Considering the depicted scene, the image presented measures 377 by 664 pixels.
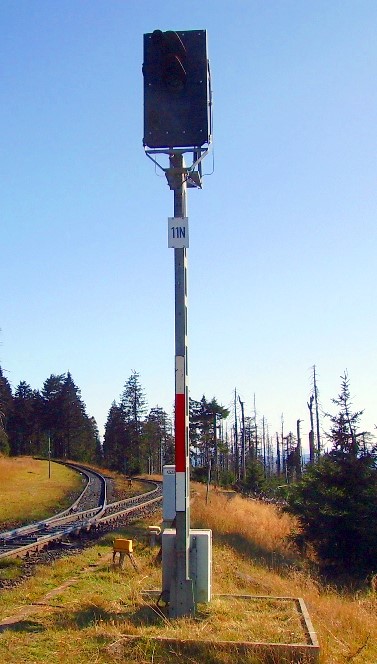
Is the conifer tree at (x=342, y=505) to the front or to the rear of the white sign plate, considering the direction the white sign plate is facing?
to the rear

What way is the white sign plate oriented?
toward the camera
